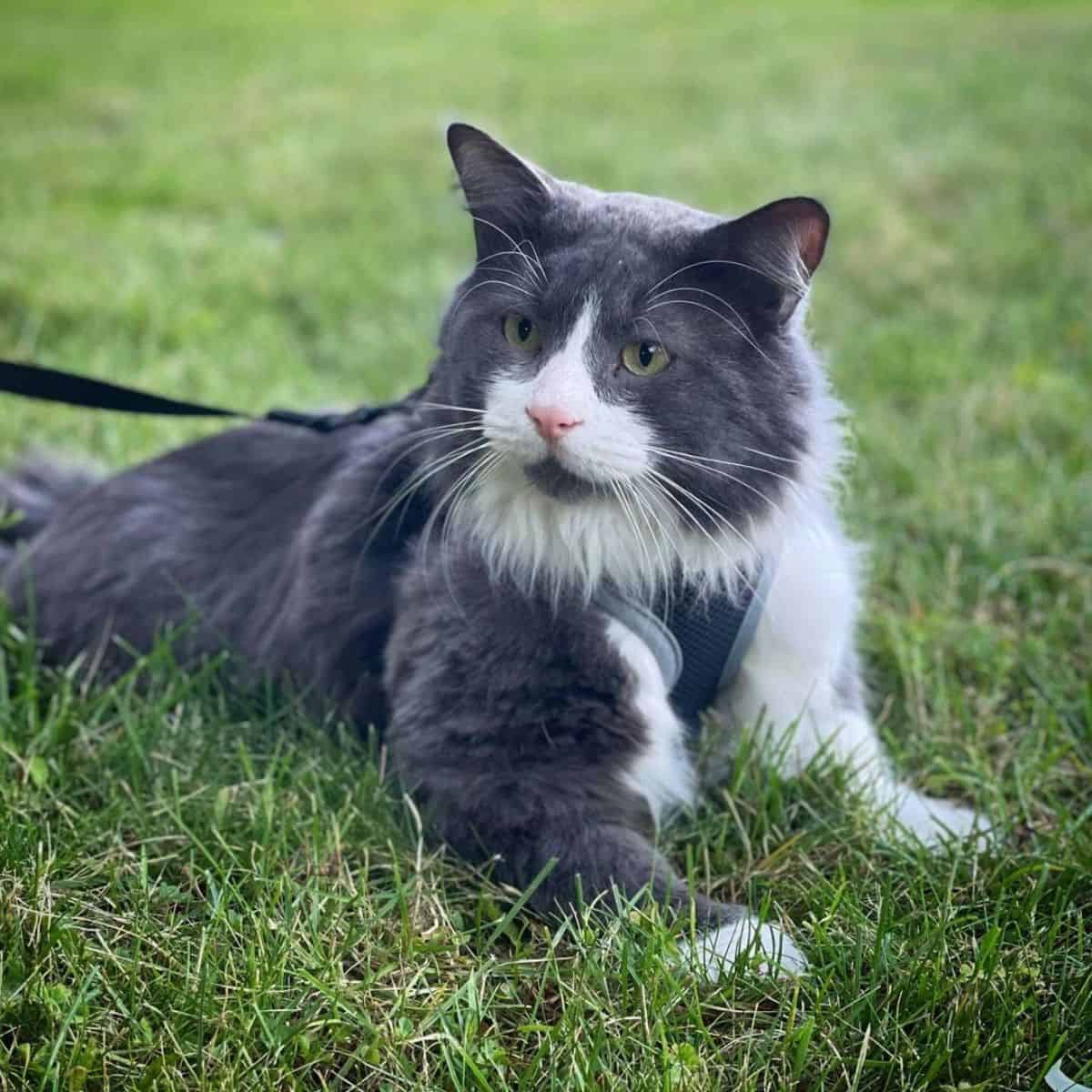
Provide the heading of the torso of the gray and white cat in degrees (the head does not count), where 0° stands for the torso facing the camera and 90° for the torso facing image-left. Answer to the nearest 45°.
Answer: approximately 315°
